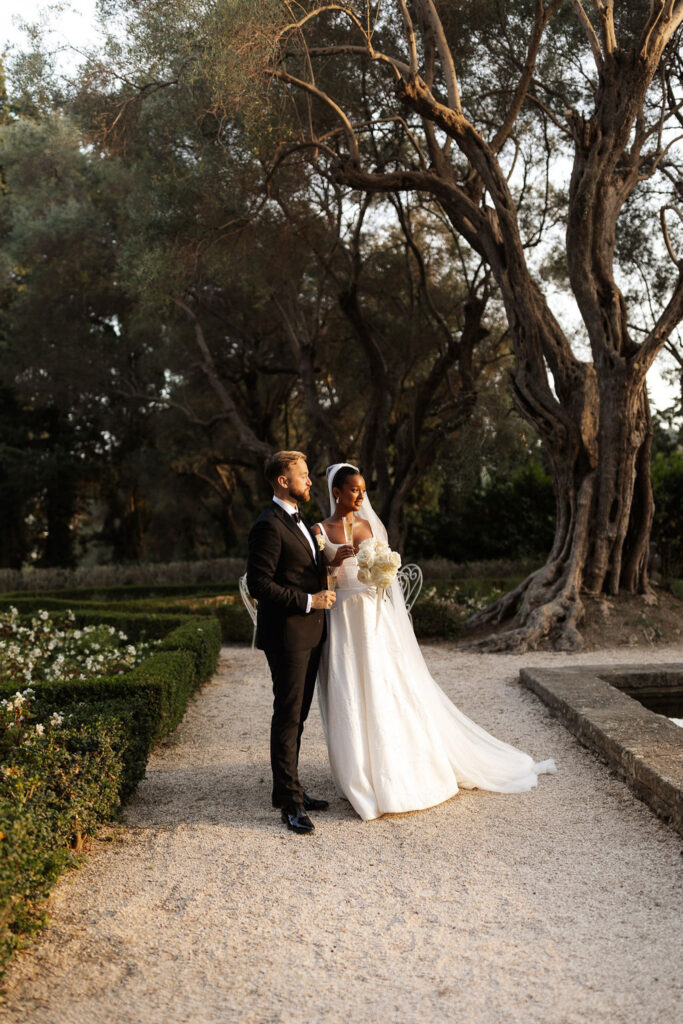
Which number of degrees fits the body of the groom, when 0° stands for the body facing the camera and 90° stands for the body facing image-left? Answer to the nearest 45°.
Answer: approximately 270°

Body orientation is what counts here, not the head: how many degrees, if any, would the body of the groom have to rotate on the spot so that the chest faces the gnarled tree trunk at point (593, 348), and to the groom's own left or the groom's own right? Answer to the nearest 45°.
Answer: approximately 45° to the groom's own left

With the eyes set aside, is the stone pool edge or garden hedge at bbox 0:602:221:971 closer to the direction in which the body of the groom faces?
the stone pool edge

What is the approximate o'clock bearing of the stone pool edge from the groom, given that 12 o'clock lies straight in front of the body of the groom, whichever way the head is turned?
The stone pool edge is roughly at 11 o'clock from the groom.

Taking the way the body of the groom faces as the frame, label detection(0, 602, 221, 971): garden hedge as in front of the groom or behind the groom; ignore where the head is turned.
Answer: behind

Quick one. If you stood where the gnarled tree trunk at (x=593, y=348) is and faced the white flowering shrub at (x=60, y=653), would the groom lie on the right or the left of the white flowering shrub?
left

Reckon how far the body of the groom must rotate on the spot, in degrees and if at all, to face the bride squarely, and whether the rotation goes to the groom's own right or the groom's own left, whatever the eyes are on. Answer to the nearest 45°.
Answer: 0° — they already face them

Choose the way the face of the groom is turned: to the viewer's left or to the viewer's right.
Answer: to the viewer's right
